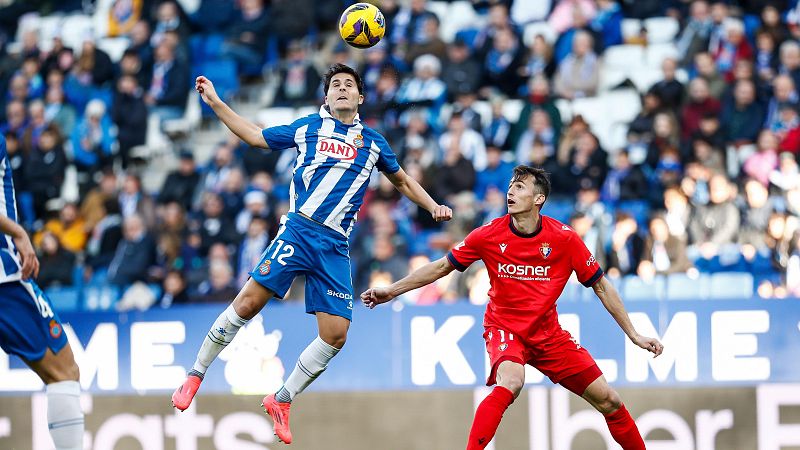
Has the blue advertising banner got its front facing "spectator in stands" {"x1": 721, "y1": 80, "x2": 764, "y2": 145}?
no

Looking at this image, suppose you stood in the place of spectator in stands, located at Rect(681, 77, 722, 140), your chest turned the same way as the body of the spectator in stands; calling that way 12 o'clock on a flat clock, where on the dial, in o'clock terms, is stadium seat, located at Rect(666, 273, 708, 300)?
The stadium seat is roughly at 12 o'clock from the spectator in stands.

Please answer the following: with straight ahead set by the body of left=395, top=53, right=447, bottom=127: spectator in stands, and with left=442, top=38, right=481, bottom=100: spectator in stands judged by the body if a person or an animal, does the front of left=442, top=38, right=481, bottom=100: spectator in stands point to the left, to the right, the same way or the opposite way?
the same way

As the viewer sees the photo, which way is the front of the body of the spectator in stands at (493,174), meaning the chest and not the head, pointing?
toward the camera

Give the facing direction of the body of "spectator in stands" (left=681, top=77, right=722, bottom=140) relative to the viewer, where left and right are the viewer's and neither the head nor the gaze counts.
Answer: facing the viewer

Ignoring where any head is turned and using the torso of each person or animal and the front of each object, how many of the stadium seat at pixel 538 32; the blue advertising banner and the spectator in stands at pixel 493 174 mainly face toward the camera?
3

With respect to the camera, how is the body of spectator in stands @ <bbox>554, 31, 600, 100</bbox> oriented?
toward the camera

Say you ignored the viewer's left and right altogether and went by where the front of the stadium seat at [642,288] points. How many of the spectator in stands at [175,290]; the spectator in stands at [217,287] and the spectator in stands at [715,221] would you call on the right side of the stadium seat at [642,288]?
2

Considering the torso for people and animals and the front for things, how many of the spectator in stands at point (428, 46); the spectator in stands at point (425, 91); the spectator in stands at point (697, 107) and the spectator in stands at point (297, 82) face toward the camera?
4

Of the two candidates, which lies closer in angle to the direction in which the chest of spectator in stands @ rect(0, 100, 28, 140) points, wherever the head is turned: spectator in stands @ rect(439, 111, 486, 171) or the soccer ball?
the soccer ball

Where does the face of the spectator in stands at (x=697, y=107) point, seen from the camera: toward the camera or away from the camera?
toward the camera

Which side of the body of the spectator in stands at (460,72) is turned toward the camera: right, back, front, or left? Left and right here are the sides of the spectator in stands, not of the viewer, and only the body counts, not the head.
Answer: front

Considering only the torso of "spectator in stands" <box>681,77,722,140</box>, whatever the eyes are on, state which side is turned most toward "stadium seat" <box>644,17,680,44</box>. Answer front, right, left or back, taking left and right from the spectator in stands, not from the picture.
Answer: back

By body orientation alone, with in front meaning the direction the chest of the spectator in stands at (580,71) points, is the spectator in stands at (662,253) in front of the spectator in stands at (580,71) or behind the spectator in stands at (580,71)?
in front

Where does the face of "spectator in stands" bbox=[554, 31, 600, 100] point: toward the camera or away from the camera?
toward the camera

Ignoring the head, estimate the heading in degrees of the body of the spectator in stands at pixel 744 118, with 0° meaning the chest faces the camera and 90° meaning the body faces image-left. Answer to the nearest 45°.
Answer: approximately 0°
